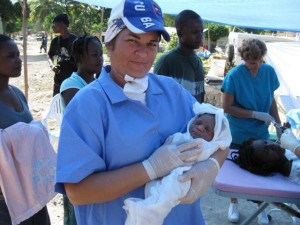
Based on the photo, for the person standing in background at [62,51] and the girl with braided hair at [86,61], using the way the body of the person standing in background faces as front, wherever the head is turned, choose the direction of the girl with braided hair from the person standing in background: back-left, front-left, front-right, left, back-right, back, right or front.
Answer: front-left

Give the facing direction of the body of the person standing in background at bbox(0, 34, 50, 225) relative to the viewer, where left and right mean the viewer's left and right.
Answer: facing the viewer and to the right of the viewer

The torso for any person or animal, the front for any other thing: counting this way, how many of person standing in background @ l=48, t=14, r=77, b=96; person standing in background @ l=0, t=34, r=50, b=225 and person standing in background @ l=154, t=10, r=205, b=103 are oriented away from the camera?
0

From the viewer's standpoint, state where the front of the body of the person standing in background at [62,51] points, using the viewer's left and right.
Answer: facing the viewer and to the left of the viewer

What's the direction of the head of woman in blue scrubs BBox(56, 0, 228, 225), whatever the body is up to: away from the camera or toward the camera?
toward the camera

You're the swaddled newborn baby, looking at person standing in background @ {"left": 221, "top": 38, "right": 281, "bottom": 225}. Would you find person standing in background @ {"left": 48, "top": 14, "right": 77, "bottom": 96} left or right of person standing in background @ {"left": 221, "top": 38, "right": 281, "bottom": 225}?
left

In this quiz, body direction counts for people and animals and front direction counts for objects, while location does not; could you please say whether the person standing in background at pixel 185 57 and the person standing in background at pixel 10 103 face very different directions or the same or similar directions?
same or similar directions

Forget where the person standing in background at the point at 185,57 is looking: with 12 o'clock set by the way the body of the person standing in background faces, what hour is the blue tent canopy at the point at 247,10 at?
The blue tent canopy is roughly at 10 o'clock from the person standing in background.

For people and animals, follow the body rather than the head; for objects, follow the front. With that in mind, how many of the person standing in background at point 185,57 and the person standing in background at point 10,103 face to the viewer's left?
0

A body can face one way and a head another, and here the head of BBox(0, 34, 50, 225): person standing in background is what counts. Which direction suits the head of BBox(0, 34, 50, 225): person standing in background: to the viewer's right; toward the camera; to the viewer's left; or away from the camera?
to the viewer's right

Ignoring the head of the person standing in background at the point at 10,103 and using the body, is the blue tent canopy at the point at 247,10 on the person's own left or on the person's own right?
on the person's own left

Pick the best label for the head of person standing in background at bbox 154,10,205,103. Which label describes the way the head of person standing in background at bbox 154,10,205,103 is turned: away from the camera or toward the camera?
toward the camera

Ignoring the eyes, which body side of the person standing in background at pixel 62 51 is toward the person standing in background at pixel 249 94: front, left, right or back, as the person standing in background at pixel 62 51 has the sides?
left
